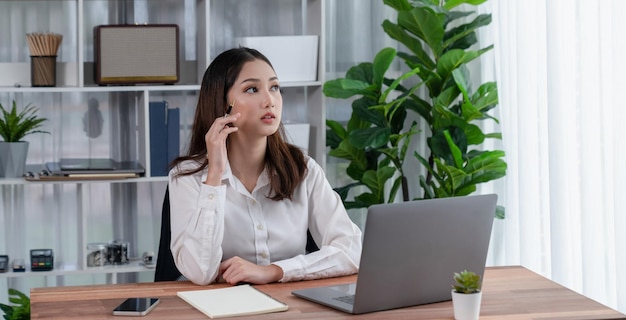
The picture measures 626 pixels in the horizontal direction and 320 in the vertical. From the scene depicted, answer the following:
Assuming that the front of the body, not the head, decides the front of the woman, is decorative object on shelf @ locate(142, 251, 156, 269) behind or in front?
behind

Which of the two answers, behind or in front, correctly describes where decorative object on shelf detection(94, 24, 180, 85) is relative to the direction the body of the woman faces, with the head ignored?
behind

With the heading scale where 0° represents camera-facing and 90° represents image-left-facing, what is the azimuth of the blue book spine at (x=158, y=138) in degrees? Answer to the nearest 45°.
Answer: approximately 0°

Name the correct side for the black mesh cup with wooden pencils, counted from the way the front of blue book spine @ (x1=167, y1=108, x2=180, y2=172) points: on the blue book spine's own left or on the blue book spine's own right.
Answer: on the blue book spine's own right

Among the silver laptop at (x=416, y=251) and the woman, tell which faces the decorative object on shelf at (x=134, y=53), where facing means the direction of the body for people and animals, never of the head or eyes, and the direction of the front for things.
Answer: the silver laptop

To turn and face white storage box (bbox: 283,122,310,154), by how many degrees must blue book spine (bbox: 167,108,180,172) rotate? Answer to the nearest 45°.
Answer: approximately 90° to its left
